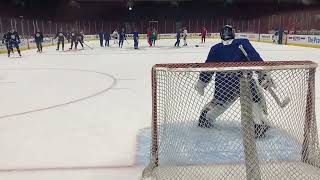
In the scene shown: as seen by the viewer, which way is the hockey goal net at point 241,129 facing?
away from the camera

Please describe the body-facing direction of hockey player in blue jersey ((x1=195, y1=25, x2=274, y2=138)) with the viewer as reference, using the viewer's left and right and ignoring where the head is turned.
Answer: facing away from the viewer
